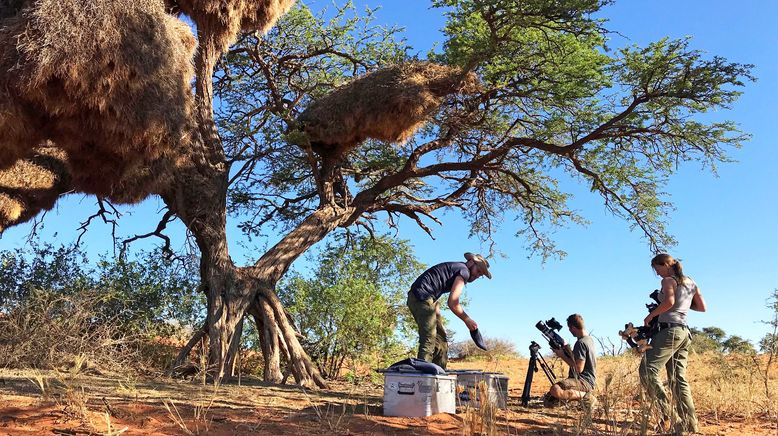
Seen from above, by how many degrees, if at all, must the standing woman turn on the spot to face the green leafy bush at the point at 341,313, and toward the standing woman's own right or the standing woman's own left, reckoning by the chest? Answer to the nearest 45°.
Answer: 0° — they already face it

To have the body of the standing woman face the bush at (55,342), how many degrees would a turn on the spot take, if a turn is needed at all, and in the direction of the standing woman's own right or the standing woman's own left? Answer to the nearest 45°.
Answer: approximately 45° to the standing woman's own left

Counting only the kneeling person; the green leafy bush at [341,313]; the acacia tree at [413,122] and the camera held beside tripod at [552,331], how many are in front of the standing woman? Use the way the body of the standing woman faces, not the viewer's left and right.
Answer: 4

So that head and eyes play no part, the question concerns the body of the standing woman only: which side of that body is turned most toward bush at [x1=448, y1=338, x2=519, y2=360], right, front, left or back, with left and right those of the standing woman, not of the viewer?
front

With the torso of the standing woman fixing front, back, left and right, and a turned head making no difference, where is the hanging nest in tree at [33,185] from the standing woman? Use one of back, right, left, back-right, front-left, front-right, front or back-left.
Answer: front-left

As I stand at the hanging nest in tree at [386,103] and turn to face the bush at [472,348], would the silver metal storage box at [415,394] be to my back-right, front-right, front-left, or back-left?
back-right

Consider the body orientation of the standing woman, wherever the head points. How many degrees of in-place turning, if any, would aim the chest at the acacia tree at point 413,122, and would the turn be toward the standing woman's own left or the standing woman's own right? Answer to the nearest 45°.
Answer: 0° — they already face it

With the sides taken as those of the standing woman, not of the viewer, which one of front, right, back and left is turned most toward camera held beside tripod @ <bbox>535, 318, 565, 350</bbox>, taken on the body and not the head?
front

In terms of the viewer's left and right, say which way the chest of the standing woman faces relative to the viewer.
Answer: facing away from the viewer and to the left of the viewer

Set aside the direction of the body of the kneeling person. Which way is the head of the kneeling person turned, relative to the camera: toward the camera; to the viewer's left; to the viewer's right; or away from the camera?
to the viewer's left

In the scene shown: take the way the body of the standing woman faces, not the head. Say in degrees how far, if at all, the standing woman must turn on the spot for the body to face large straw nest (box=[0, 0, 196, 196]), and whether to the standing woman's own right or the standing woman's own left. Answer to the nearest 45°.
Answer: approximately 45° to the standing woman's own left

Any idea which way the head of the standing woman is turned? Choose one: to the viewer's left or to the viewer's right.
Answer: to the viewer's left
